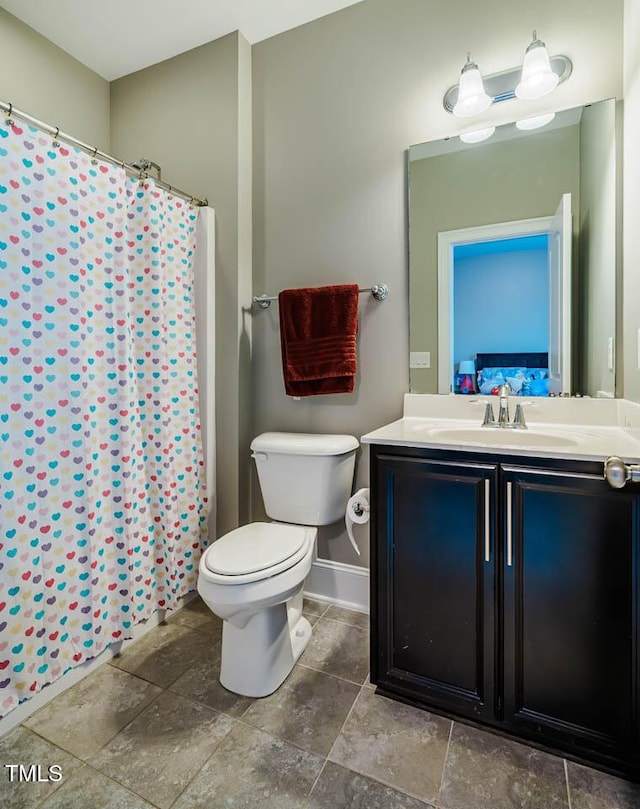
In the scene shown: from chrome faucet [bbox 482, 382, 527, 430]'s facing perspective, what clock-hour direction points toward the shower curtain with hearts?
The shower curtain with hearts is roughly at 2 o'clock from the chrome faucet.

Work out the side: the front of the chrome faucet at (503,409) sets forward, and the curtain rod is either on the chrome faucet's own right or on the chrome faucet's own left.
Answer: on the chrome faucet's own right

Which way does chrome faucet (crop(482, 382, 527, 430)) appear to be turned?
toward the camera

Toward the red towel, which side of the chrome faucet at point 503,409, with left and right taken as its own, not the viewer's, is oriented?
right
